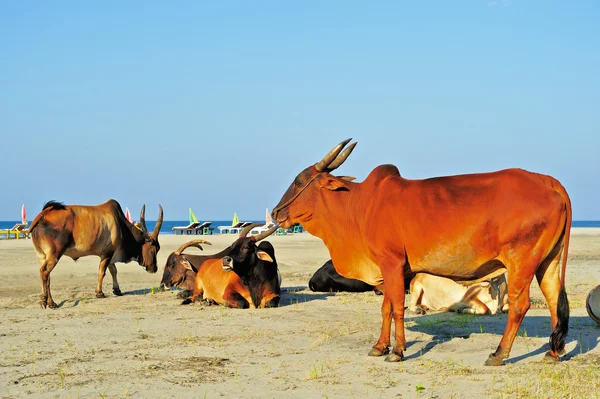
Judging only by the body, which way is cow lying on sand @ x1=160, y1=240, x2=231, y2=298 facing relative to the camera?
to the viewer's left

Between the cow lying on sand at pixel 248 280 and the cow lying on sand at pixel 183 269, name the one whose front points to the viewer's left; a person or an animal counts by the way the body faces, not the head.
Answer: the cow lying on sand at pixel 183 269

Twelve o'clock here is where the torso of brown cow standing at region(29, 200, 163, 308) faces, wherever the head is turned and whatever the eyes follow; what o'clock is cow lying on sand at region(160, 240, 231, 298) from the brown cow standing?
The cow lying on sand is roughly at 1 o'clock from the brown cow standing.

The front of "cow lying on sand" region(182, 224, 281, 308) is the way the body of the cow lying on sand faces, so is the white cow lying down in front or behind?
in front

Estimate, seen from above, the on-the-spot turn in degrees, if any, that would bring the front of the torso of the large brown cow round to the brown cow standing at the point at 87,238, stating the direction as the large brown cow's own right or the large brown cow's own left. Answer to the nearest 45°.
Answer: approximately 45° to the large brown cow's own right

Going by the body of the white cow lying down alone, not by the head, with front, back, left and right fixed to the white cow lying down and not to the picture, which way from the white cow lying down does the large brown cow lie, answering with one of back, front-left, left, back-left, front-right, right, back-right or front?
right

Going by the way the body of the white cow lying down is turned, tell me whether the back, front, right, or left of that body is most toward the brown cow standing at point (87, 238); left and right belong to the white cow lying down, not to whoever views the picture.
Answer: back

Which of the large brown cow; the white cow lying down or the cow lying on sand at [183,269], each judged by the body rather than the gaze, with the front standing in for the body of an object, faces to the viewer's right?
the white cow lying down

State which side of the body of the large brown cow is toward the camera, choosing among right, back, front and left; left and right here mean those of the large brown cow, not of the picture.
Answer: left

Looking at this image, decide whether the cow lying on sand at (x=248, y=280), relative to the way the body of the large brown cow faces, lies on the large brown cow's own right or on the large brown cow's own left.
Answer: on the large brown cow's own right

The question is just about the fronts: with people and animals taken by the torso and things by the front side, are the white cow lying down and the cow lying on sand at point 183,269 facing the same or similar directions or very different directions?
very different directions

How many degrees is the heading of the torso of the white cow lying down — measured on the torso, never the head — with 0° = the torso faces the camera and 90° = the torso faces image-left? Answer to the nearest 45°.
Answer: approximately 270°

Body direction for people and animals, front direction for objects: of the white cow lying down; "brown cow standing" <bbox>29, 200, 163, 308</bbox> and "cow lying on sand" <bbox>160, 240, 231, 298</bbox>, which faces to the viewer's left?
the cow lying on sand

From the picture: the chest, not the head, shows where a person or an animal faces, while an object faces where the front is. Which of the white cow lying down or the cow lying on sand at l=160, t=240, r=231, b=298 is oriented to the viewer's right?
the white cow lying down
